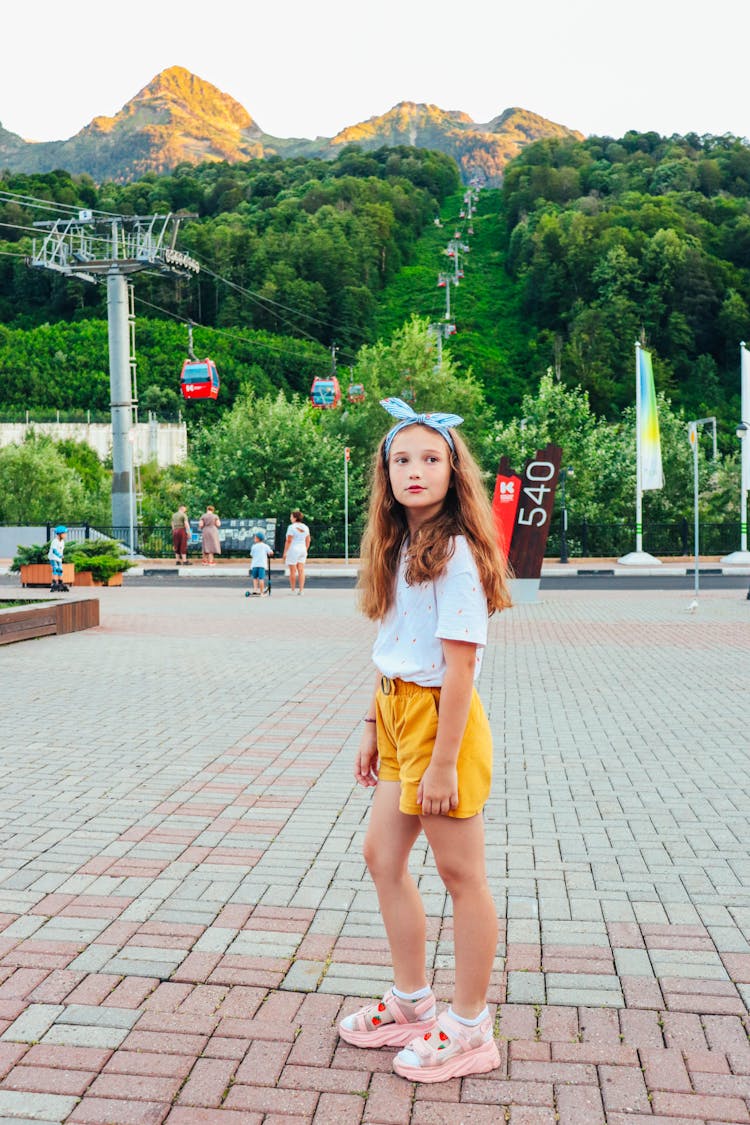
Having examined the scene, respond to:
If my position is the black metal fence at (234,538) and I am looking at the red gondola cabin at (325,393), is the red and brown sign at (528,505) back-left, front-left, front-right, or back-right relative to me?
back-right

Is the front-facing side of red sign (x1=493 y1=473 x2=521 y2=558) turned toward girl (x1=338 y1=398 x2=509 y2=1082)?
yes

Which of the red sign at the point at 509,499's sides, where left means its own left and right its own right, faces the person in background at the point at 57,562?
right

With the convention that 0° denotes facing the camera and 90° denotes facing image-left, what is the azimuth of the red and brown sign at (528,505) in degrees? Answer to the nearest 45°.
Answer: approximately 0°

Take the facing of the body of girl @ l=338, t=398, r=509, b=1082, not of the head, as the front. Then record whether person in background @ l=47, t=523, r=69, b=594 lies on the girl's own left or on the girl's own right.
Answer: on the girl's own right

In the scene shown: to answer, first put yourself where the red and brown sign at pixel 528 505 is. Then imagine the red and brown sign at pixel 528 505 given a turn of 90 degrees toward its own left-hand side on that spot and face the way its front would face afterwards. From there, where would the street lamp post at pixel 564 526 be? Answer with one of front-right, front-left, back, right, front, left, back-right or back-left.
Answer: left

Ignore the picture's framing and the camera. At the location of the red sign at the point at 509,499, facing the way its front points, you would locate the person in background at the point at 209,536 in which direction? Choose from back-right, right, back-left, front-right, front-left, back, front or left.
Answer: back-right
